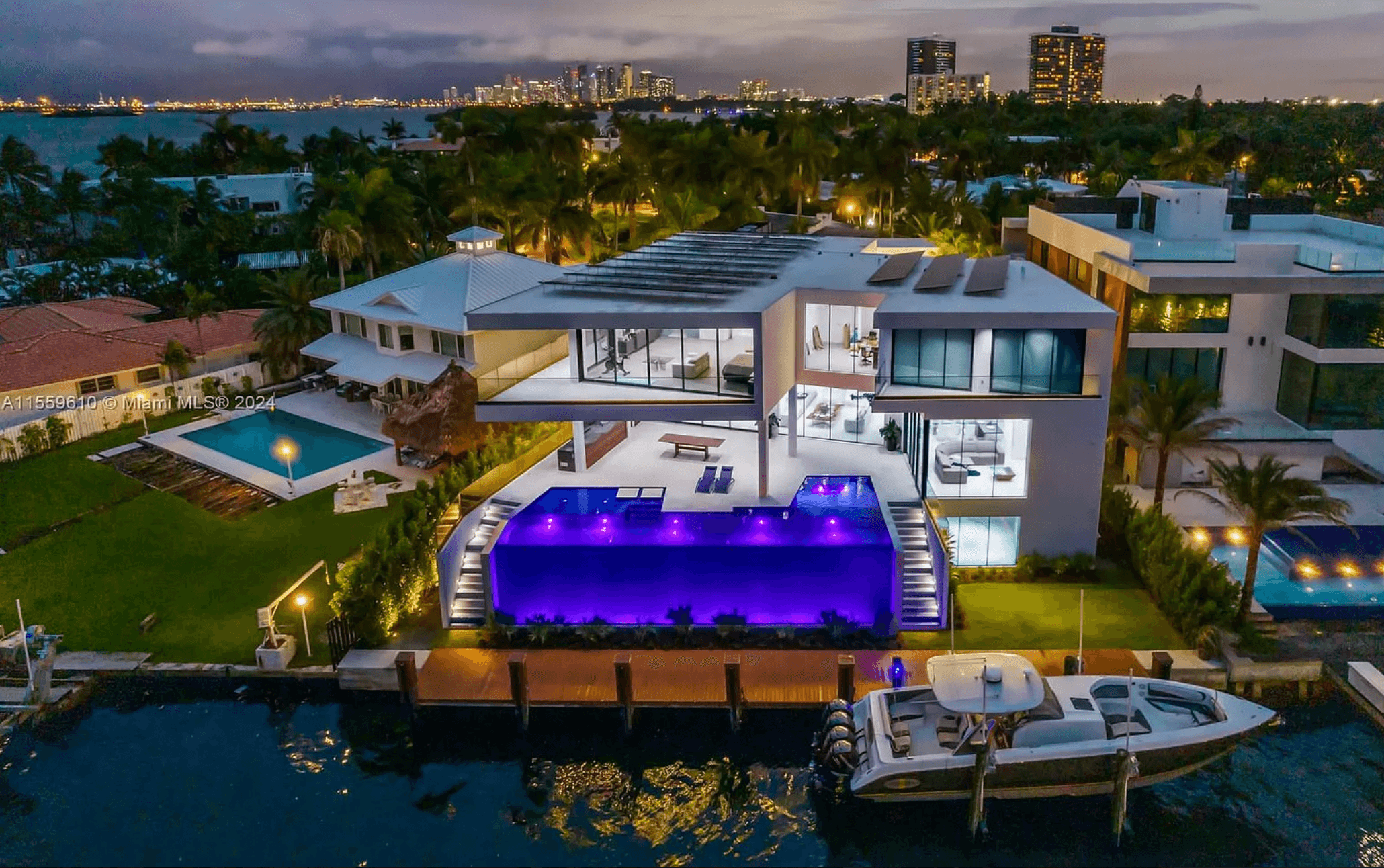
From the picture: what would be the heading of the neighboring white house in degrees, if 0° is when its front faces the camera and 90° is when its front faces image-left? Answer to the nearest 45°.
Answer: approximately 45°

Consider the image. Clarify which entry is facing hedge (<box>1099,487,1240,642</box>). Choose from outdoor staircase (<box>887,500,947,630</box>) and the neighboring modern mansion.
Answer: the neighboring modern mansion

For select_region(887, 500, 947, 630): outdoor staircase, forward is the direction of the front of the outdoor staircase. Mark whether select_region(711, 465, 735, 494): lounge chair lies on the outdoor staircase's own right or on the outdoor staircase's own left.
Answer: on the outdoor staircase's own right

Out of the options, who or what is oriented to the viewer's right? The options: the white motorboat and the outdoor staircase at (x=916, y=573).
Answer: the white motorboat

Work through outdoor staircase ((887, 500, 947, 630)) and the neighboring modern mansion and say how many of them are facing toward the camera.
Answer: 2

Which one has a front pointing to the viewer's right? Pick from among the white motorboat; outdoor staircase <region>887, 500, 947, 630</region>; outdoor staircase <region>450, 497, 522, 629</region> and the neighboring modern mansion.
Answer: the white motorboat

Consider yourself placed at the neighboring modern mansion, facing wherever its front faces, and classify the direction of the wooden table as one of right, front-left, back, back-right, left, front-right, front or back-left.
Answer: front-right

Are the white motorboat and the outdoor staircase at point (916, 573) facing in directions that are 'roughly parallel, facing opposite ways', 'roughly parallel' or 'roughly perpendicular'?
roughly perpendicular

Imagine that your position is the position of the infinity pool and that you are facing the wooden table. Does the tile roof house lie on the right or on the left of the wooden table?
left

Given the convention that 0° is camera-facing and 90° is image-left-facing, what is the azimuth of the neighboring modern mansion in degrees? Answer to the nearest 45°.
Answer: approximately 0°

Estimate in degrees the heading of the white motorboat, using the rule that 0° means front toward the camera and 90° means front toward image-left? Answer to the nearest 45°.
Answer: approximately 270°

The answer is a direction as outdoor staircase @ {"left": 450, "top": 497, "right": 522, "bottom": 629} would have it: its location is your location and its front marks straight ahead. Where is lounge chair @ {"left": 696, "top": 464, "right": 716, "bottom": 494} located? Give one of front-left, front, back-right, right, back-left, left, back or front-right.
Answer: left

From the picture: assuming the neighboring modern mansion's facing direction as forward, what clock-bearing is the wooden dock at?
The wooden dock is roughly at 1 o'clock from the neighboring modern mansion.

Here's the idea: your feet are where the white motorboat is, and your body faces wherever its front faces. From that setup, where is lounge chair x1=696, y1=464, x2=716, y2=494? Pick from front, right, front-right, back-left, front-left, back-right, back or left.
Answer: back-left

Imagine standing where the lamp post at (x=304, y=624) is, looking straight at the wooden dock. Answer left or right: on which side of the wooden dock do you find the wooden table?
left
